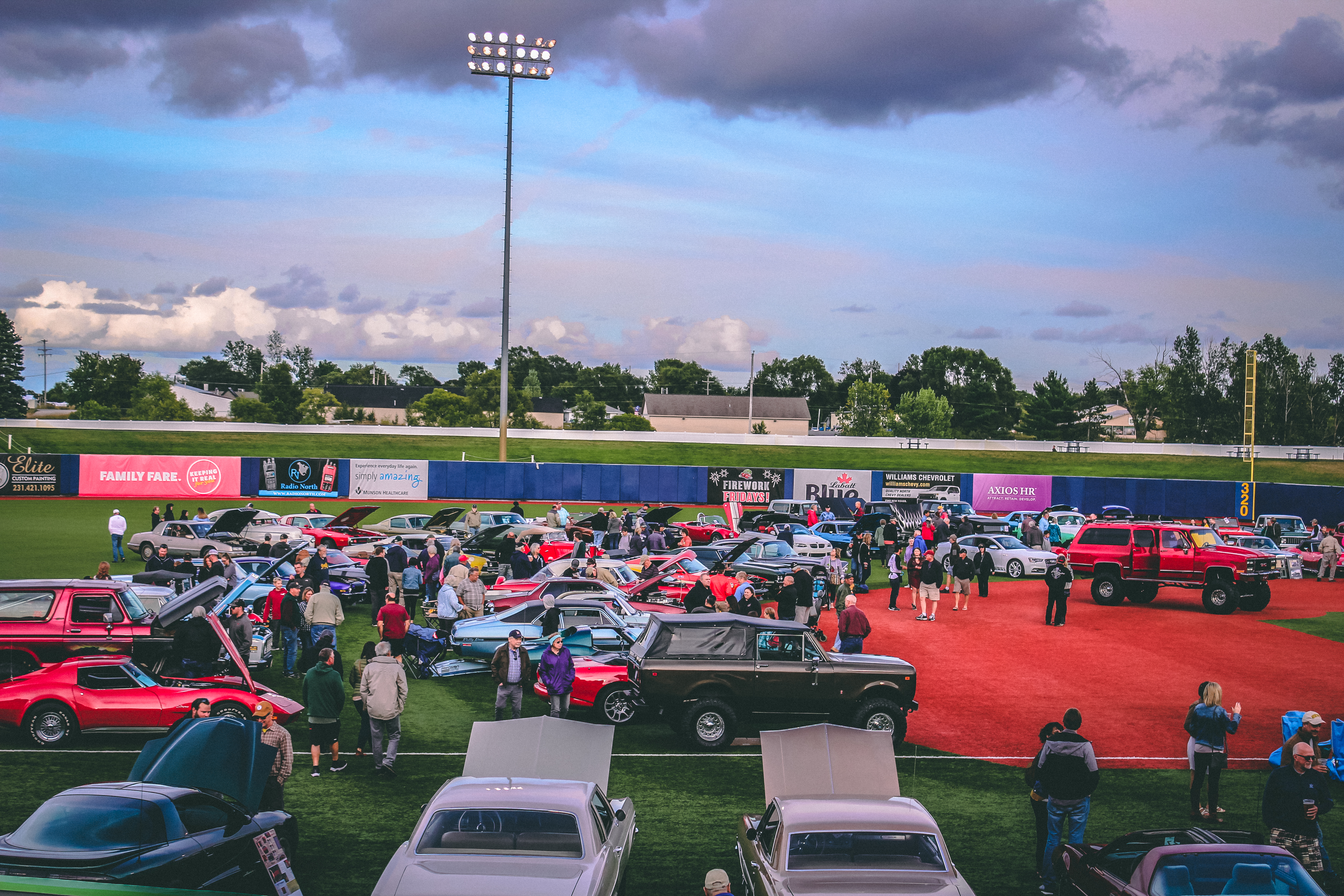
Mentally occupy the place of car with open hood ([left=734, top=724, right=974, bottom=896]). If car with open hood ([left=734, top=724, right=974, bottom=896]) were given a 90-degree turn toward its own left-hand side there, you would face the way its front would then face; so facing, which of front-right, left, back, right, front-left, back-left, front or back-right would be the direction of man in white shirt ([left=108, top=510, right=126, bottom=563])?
front-right

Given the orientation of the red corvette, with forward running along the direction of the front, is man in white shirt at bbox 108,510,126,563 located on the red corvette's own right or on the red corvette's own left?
on the red corvette's own left

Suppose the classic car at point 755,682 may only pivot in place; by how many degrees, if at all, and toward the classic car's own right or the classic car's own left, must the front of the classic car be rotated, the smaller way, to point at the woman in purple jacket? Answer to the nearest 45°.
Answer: approximately 180°

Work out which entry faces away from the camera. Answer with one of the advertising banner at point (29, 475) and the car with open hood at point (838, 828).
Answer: the car with open hood

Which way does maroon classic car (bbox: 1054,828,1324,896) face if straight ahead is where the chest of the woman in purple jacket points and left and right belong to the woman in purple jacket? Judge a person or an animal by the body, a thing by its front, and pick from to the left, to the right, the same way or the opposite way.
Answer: the opposite way

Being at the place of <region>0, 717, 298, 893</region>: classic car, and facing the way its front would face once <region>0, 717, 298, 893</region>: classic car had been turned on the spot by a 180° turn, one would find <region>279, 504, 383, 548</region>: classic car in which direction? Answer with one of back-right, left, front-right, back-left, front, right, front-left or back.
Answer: back-right

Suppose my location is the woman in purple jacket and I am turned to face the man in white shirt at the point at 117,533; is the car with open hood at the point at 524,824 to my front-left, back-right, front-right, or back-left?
back-left

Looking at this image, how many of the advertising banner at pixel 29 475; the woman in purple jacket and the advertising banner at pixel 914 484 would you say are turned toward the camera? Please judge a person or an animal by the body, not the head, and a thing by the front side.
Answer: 3

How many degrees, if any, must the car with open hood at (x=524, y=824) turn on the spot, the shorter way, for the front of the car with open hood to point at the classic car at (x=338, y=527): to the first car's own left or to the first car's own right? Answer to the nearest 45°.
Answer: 0° — it already faces it

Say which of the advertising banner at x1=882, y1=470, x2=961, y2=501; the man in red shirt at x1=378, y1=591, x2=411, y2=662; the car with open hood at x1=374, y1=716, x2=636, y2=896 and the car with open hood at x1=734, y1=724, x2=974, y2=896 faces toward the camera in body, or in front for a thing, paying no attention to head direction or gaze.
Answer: the advertising banner

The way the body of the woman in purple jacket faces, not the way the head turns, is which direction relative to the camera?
toward the camera

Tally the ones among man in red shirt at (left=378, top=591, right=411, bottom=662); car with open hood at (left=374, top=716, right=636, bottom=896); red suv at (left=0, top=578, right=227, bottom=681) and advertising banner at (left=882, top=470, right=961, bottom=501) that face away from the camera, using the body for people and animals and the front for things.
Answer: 2

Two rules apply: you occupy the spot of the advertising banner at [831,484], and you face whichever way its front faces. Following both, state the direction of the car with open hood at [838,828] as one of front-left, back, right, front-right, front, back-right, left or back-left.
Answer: front

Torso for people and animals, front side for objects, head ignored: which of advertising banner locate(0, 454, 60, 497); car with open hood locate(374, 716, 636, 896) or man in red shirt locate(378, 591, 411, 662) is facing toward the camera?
the advertising banner

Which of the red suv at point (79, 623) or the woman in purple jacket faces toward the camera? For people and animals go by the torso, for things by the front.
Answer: the woman in purple jacket

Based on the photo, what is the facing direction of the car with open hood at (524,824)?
away from the camera

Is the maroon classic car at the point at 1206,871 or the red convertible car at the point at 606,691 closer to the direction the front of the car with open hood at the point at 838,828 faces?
the red convertible car

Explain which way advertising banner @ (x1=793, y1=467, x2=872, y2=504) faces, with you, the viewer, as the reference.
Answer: facing the viewer
